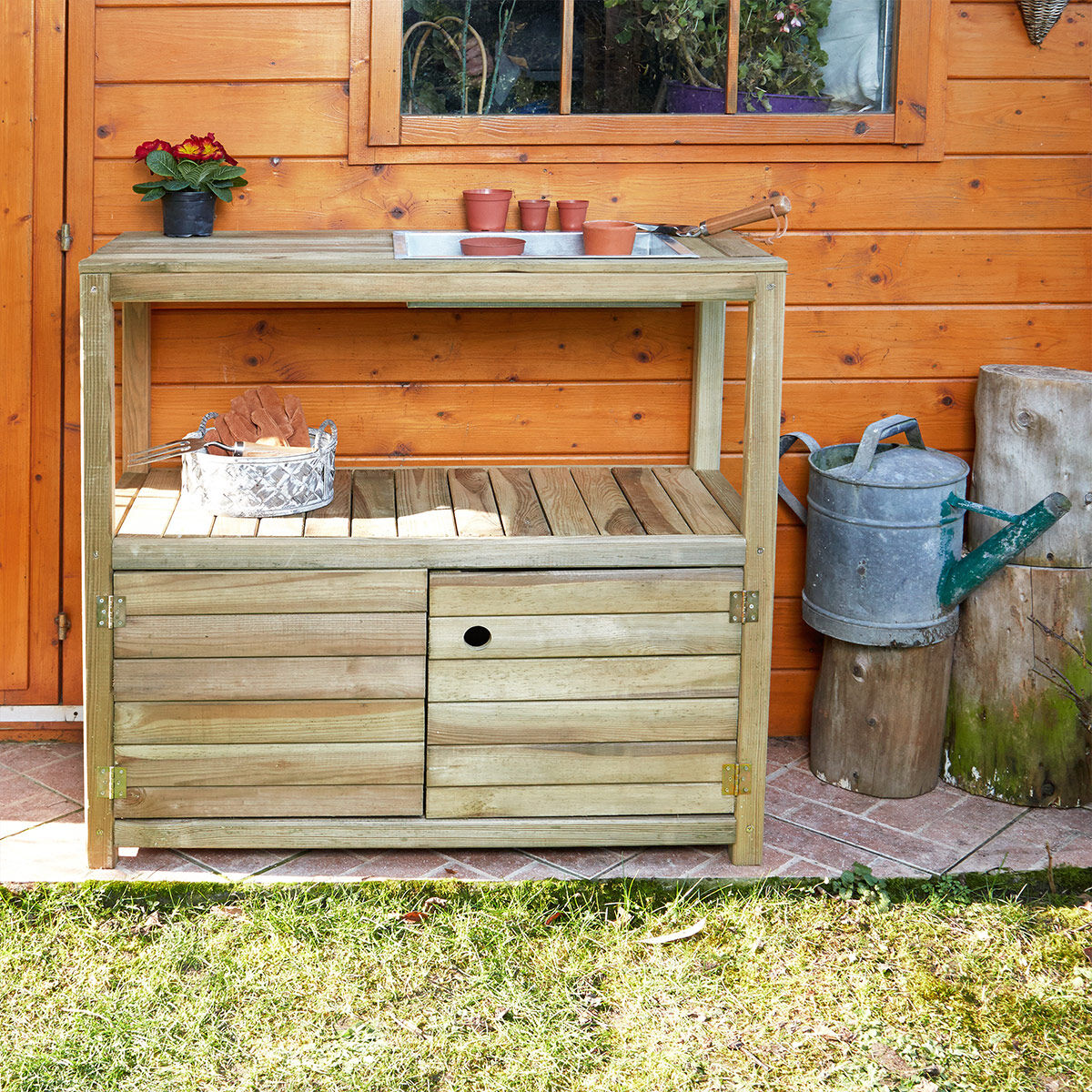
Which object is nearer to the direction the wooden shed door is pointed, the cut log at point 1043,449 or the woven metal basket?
the woven metal basket

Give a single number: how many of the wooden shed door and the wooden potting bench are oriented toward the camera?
2

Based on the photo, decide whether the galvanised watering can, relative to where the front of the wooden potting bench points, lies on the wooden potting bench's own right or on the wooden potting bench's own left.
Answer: on the wooden potting bench's own left

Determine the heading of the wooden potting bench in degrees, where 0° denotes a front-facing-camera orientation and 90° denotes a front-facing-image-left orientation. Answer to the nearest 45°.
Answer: approximately 0°

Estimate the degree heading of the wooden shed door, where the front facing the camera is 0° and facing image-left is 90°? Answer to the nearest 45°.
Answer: approximately 0°
